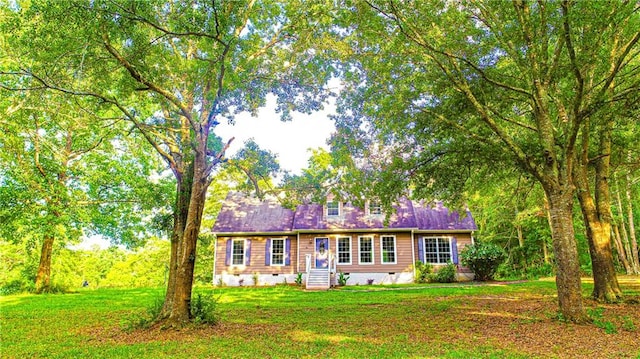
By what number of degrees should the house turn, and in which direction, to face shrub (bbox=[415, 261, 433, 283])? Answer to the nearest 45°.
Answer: approximately 90° to its left

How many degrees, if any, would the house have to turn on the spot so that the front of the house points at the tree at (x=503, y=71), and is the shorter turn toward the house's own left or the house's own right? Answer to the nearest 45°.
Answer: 0° — it already faces it

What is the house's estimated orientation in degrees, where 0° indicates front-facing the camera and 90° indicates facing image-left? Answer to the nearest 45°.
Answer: approximately 0°

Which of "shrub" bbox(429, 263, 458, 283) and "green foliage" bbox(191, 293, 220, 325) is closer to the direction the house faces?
the green foliage

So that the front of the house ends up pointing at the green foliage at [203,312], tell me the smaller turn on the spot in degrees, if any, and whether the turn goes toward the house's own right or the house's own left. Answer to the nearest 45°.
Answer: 0° — it already faces it

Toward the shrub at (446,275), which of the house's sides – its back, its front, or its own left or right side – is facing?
left

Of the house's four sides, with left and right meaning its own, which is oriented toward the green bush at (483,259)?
left

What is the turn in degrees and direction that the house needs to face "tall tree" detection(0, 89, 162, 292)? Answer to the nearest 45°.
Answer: approximately 45° to its right

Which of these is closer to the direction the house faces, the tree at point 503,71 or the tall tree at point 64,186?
the tree
